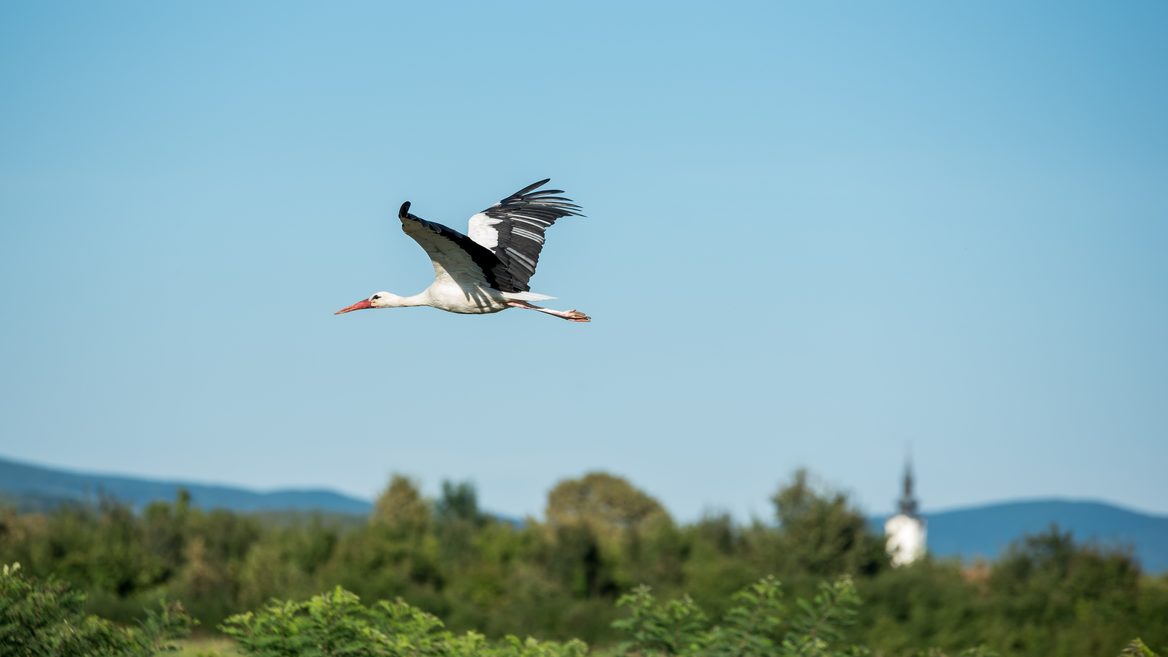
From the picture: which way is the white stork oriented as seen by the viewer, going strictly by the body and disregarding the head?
to the viewer's left
